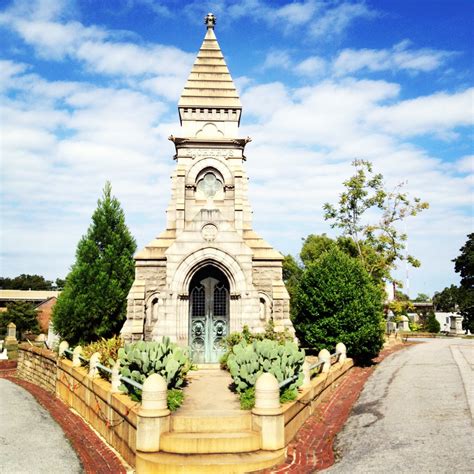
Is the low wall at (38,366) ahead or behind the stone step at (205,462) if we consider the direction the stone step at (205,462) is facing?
behind

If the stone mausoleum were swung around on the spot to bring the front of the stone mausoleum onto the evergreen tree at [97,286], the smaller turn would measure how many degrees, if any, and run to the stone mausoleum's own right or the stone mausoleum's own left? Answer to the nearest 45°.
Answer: approximately 135° to the stone mausoleum's own right

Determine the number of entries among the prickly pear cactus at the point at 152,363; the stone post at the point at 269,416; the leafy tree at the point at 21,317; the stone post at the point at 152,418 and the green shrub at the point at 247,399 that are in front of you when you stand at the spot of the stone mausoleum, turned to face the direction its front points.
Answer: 4

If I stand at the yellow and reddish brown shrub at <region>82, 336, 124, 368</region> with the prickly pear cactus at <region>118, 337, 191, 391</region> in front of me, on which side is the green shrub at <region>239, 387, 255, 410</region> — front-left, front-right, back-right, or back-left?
front-left

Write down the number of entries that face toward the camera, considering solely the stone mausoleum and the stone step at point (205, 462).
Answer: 2

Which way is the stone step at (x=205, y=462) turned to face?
toward the camera

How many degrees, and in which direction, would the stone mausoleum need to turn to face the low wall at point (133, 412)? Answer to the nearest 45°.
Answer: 0° — it already faces it

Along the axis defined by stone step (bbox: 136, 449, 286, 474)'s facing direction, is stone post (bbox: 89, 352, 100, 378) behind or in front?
behind

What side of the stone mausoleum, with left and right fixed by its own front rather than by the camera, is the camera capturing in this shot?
front

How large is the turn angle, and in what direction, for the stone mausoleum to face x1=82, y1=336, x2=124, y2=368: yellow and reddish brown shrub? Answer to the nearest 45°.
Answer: approximately 45° to its right

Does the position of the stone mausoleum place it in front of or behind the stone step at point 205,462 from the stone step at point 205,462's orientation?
behind

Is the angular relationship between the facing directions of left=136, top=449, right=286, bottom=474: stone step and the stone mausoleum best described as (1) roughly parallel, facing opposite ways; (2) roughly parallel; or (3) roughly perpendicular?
roughly parallel

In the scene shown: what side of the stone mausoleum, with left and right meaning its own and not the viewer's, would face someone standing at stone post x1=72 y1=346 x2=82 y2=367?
right

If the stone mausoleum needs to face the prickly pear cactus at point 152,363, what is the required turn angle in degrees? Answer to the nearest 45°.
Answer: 0° — it already faces it

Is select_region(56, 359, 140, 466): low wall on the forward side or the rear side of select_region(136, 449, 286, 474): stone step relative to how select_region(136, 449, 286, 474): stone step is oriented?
on the rear side

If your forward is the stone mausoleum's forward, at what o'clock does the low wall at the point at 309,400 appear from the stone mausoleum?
The low wall is roughly at 11 o'clock from the stone mausoleum.

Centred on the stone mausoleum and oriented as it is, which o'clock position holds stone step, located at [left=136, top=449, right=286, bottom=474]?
The stone step is roughly at 12 o'clock from the stone mausoleum.

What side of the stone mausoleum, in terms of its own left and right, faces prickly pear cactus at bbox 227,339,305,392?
front
